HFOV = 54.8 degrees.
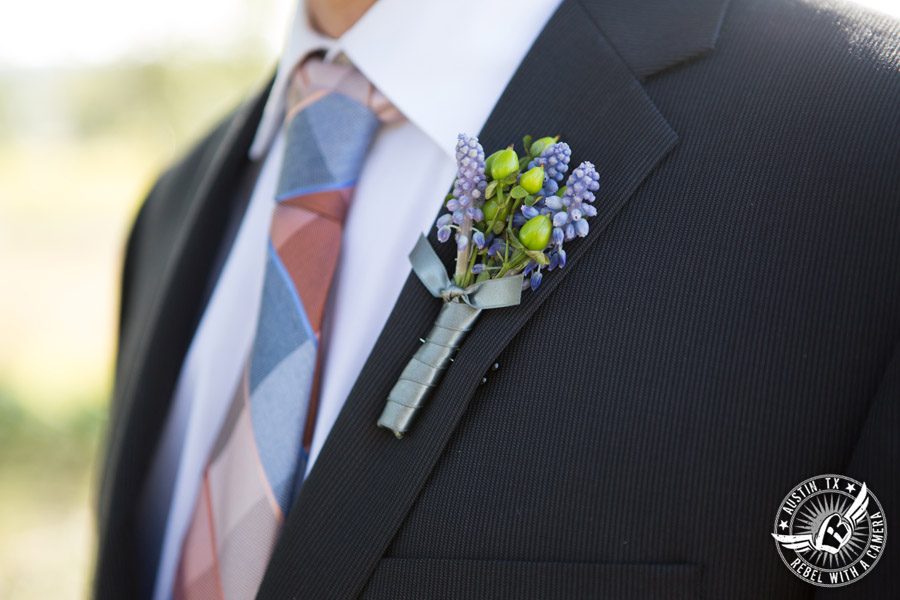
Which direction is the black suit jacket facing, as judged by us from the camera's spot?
facing the viewer and to the left of the viewer
